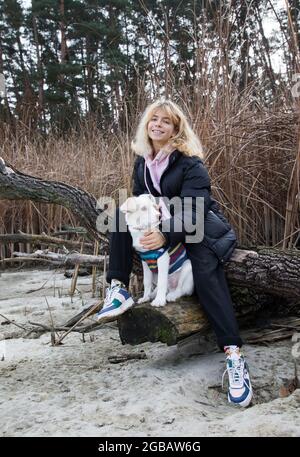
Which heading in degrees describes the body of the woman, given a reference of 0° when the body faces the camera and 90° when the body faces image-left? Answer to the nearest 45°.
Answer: approximately 45°
